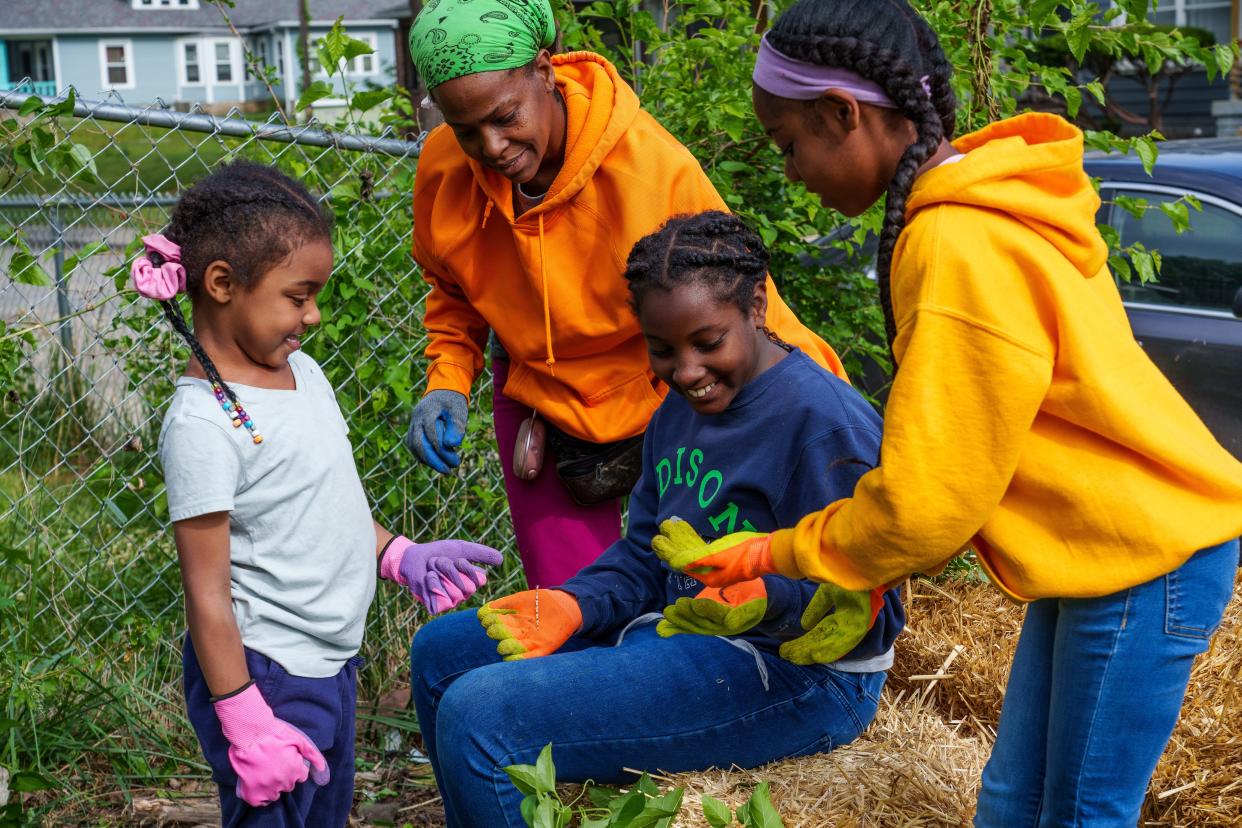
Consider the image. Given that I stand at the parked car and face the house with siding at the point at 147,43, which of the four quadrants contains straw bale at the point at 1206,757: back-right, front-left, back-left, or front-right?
back-left

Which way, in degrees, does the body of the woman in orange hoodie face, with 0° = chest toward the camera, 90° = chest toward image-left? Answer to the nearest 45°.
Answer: approximately 45°

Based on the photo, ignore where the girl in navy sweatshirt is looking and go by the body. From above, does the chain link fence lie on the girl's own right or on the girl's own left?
on the girl's own right

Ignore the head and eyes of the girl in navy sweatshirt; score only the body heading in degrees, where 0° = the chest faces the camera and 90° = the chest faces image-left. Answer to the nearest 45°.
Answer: approximately 45°

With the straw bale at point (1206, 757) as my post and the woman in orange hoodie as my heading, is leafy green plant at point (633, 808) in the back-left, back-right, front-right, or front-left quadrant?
front-left

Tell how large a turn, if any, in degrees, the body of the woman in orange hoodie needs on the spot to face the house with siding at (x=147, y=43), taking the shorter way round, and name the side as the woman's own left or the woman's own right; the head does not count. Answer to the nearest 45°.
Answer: approximately 135° to the woman's own right

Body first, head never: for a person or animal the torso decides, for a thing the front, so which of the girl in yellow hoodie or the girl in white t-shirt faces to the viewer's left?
the girl in yellow hoodie

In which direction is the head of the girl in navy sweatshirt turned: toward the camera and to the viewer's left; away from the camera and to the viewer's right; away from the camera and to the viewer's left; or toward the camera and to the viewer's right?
toward the camera and to the viewer's left

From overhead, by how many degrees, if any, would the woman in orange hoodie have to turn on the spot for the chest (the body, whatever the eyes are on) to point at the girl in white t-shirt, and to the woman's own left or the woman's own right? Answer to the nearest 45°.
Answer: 0° — they already face them

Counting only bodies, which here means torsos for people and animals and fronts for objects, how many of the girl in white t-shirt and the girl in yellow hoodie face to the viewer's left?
1

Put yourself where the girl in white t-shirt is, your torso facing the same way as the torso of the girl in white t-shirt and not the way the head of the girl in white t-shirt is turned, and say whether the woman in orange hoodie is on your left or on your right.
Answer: on your left

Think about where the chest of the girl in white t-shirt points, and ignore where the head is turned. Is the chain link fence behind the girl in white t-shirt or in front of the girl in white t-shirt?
behind

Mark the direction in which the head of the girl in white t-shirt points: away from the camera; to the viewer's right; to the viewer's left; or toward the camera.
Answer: to the viewer's right
